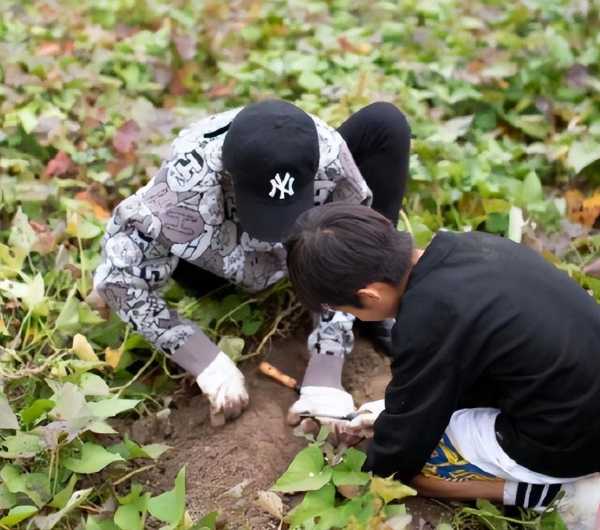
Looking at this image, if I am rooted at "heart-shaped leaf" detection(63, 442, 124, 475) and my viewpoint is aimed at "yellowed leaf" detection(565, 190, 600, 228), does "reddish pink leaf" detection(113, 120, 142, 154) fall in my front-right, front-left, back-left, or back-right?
front-left

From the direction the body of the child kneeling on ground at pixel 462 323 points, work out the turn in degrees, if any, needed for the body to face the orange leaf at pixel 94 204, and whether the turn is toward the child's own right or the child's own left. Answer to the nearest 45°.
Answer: approximately 45° to the child's own right

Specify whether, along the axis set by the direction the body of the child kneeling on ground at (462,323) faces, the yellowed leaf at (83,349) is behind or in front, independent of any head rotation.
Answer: in front

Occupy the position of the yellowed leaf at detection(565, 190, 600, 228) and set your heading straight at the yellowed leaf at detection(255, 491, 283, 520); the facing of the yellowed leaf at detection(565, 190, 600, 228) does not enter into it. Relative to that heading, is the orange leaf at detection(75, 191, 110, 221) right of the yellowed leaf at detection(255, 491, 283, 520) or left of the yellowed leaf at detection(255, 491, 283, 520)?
right

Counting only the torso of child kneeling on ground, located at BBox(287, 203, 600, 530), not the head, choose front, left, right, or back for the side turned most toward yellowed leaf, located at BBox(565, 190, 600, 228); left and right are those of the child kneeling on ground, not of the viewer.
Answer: right

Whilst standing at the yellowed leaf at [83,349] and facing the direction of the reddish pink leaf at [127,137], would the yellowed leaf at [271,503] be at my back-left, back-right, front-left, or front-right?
back-right

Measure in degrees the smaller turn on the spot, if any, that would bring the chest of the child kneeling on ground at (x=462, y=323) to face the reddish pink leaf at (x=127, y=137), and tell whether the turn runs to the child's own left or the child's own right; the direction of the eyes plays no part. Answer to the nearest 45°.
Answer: approximately 45° to the child's own right

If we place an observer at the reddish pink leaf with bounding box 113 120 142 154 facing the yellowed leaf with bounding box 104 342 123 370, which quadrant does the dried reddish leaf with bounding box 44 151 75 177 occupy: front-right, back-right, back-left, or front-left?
front-right

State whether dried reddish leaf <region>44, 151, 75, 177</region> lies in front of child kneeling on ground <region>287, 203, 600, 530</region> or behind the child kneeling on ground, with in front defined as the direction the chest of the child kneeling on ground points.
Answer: in front

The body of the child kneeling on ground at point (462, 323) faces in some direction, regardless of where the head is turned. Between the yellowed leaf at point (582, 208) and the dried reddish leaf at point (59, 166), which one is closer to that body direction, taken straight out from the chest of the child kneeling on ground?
the dried reddish leaf

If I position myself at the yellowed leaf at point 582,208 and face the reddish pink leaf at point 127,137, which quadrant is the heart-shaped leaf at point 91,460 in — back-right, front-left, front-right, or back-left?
front-left

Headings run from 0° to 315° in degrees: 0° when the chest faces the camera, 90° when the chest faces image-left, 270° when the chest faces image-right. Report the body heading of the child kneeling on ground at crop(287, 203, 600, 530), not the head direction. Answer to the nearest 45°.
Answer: approximately 90°
